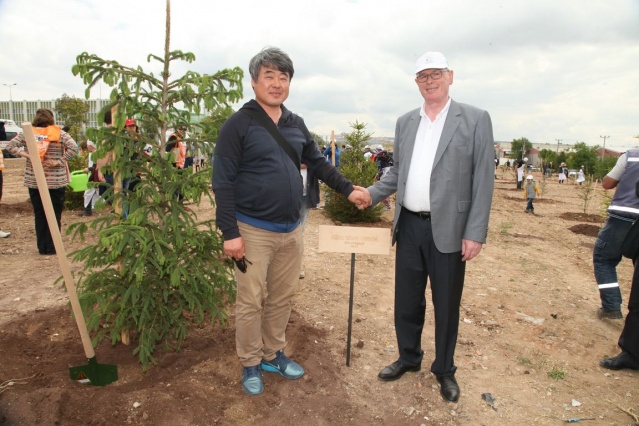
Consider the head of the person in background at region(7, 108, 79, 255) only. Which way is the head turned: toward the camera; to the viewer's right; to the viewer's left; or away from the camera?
away from the camera
